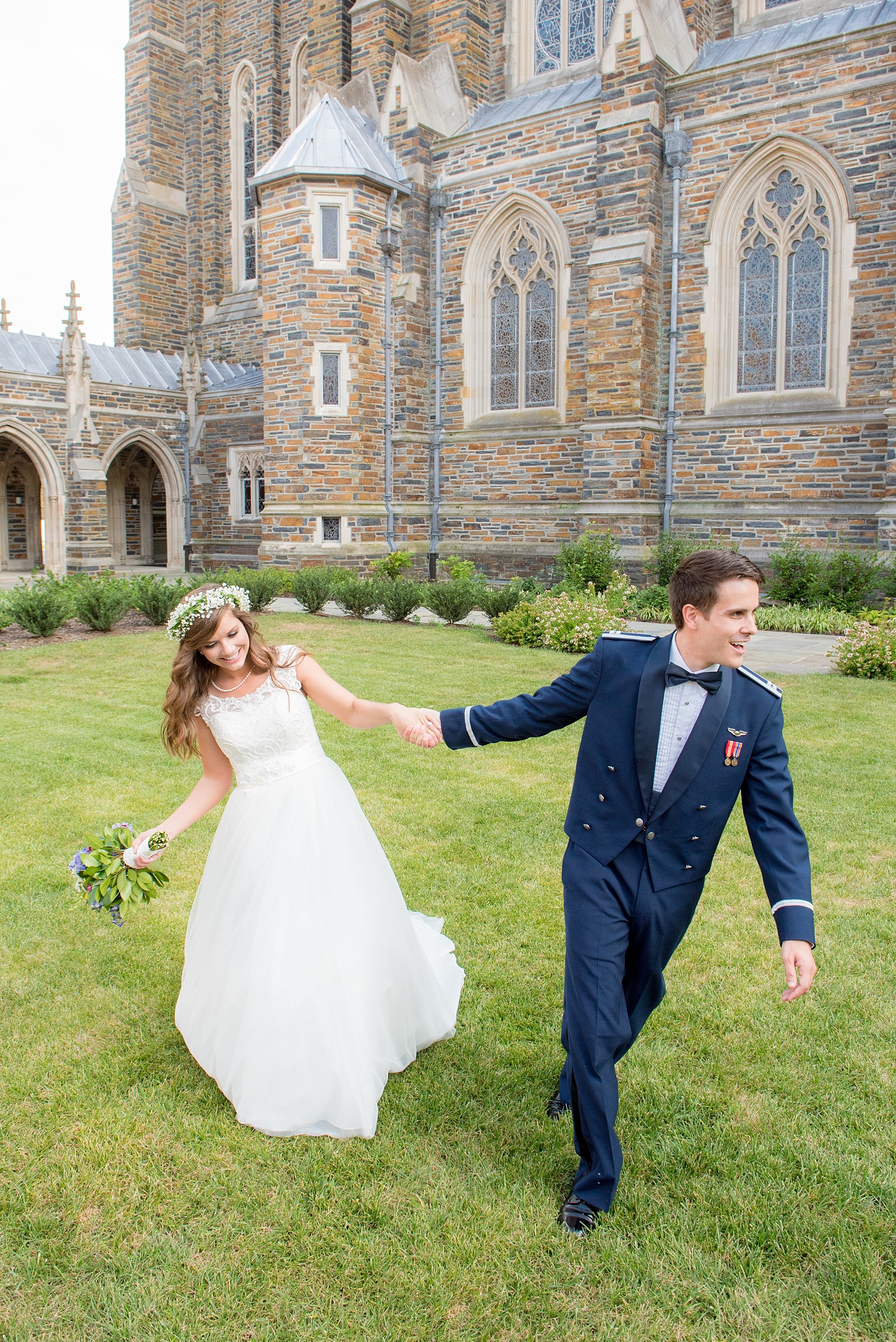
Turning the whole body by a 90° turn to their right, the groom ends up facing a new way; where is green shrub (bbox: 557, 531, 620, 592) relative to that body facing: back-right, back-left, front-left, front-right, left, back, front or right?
right

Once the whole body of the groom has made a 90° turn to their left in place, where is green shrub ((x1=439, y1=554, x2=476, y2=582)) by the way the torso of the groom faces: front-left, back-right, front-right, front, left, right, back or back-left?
left

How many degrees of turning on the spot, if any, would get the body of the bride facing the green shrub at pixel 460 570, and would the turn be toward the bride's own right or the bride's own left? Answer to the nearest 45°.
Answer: approximately 180°

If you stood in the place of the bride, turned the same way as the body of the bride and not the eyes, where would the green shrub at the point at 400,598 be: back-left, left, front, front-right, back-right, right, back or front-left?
back

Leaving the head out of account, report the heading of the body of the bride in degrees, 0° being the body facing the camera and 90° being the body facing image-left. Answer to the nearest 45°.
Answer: approximately 0°

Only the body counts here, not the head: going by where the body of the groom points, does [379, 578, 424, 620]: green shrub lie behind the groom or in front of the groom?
behind

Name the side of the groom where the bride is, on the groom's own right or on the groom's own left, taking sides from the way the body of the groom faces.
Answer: on the groom's own right

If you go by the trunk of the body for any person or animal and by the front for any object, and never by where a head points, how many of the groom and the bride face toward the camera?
2

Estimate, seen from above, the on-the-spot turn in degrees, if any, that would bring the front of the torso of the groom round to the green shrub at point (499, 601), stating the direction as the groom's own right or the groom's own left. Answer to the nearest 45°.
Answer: approximately 180°

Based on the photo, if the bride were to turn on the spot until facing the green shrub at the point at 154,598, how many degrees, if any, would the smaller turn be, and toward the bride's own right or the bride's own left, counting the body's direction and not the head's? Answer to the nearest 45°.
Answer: approximately 180°

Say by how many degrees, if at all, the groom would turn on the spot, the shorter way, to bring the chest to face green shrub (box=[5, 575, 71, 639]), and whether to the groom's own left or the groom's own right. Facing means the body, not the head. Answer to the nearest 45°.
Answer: approximately 135° to the groom's own right

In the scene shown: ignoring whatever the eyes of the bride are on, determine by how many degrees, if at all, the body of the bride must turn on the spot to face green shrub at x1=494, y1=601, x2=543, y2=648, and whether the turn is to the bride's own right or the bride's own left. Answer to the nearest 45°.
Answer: approximately 180°

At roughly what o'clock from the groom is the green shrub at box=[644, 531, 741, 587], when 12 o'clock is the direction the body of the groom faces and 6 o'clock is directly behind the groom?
The green shrub is roughly at 6 o'clock from the groom.

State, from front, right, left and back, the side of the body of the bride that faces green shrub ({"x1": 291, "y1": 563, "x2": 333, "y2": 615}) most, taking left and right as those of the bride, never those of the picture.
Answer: back

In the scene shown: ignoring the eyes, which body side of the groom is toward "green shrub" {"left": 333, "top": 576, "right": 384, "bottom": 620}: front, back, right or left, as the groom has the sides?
back
